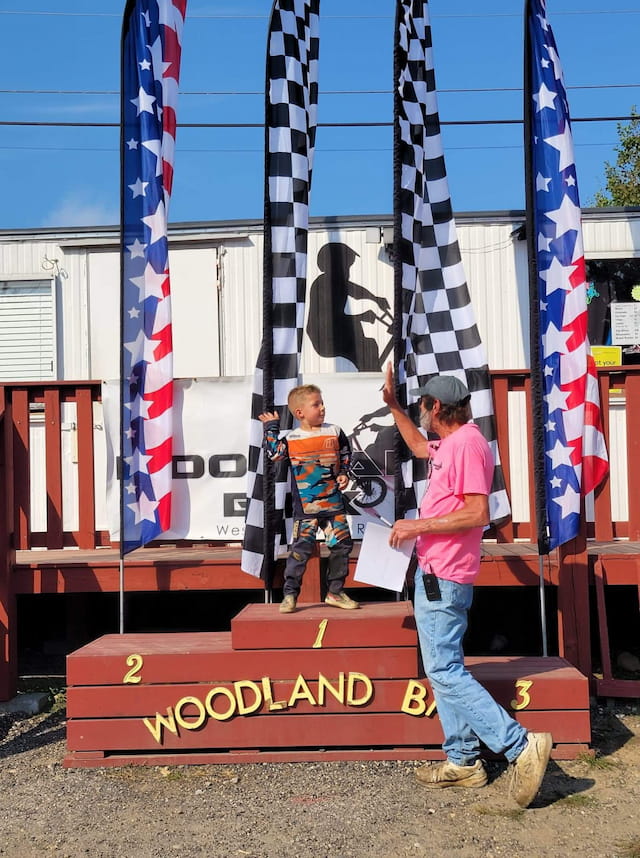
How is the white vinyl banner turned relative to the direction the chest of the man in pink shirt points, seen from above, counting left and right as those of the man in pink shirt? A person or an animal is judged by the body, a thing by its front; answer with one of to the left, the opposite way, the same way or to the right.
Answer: to the left

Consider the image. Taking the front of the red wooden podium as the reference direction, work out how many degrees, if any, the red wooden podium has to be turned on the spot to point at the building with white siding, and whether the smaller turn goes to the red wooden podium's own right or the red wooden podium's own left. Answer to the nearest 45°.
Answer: approximately 180°

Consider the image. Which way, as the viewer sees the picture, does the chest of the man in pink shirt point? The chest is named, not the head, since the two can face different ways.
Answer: to the viewer's left

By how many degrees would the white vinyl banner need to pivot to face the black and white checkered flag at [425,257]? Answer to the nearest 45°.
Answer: approximately 45° to its left

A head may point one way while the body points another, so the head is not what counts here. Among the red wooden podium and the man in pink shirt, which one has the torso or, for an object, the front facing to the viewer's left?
the man in pink shirt

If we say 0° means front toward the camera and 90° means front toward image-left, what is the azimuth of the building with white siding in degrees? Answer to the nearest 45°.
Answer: approximately 0°

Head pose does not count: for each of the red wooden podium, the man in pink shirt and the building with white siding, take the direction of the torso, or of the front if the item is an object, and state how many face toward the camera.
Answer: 2

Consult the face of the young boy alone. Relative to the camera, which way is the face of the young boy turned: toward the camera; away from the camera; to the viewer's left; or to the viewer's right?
to the viewer's right

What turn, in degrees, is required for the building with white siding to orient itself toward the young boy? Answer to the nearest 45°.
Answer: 0° — it already faces them

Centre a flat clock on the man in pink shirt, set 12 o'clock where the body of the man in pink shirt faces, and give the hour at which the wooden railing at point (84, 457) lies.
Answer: The wooden railing is roughly at 1 o'clock from the man in pink shirt.
